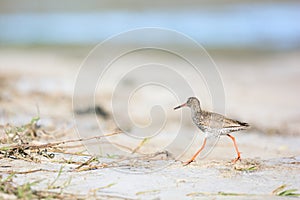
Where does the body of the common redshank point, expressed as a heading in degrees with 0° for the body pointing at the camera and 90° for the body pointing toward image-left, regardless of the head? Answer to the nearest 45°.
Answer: approximately 90°
